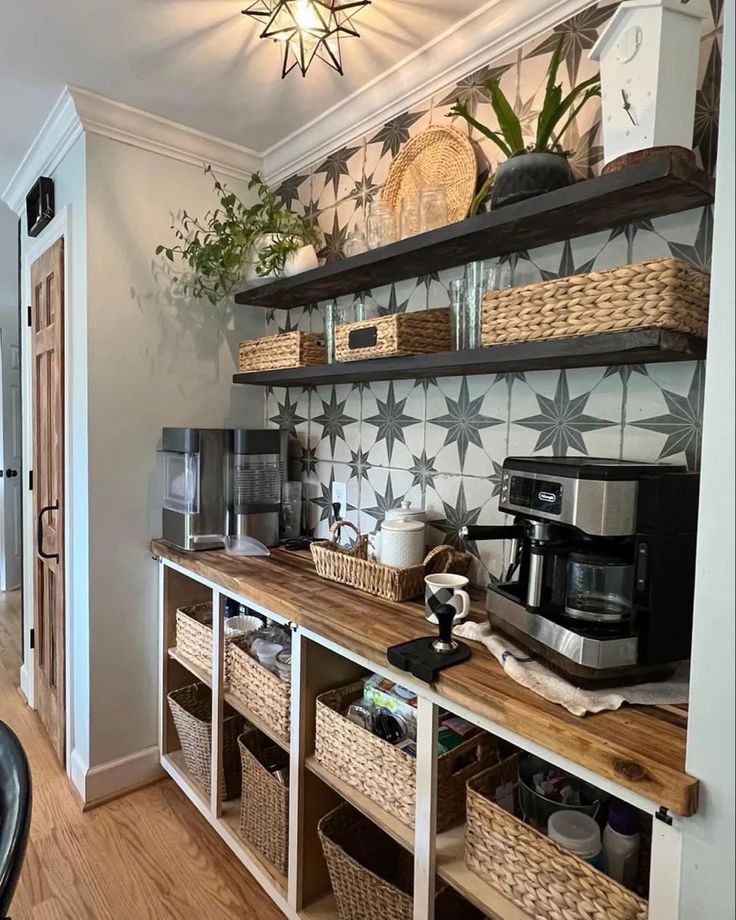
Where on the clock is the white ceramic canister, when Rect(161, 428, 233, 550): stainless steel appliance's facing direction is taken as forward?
The white ceramic canister is roughly at 9 o'clock from the stainless steel appliance.

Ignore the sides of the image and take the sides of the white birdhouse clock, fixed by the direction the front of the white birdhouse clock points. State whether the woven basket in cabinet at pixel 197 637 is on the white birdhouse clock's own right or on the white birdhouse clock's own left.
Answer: on the white birdhouse clock's own right

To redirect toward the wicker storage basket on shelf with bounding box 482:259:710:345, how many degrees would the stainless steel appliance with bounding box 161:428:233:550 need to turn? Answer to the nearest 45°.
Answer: approximately 90° to its left

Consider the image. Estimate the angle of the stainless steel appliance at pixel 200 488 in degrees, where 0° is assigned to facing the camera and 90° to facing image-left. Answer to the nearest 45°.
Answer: approximately 45°
